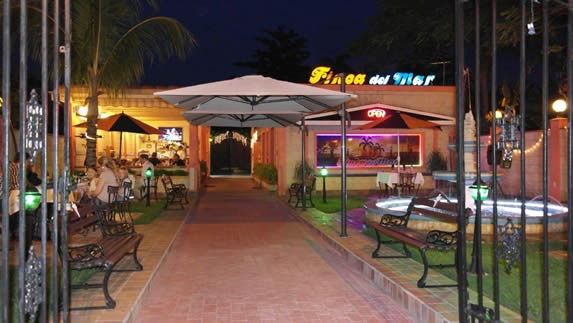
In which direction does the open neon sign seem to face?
toward the camera

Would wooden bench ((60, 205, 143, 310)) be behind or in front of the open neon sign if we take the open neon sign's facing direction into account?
in front

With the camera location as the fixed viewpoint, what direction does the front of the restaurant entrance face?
facing the viewer

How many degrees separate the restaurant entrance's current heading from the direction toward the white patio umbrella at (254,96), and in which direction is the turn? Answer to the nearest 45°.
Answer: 0° — it already faces it

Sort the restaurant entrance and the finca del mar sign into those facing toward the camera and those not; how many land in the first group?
2

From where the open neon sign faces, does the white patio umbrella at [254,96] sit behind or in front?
in front

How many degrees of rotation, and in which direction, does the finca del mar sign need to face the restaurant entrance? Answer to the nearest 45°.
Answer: approximately 135° to its right

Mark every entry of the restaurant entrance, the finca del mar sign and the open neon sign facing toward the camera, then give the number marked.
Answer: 3

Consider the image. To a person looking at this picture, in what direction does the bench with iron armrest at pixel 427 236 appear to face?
facing the viewer and to the left of the viewer

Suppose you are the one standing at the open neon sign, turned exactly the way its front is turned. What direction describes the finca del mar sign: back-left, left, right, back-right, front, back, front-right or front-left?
back

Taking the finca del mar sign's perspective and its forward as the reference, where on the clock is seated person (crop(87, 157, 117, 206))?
The seated person is roughly at 1 o'clock from the finca del mar sign.

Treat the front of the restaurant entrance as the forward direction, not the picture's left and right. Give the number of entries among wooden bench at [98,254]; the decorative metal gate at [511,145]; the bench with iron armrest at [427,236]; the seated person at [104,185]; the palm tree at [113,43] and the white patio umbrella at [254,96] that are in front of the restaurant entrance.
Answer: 6
